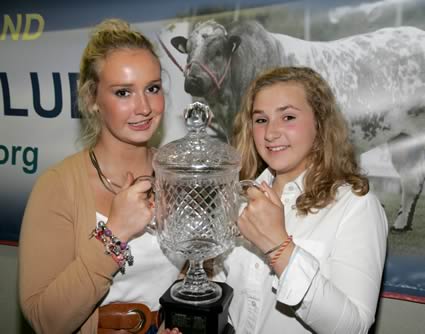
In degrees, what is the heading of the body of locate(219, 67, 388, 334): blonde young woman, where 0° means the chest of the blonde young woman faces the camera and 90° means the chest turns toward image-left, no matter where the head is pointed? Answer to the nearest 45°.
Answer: approximately 45°
